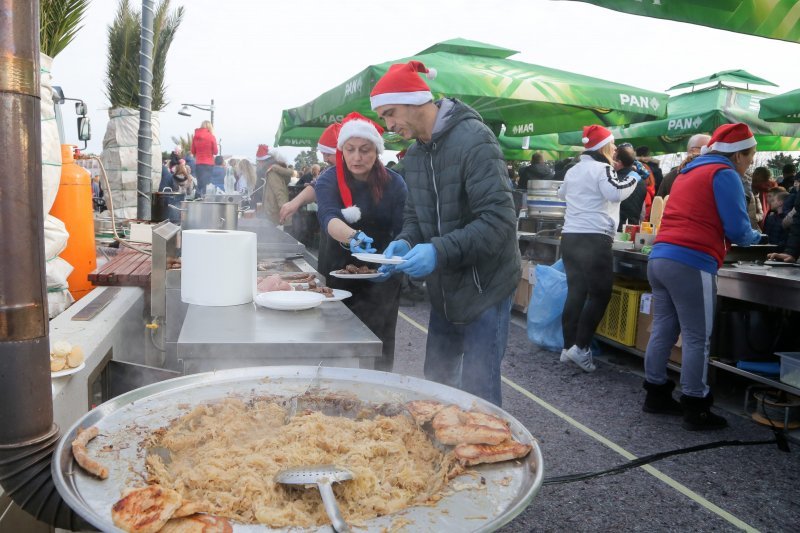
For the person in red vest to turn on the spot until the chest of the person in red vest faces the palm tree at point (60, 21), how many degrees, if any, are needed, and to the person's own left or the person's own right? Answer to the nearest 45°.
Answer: approximately 135° to the person's own left

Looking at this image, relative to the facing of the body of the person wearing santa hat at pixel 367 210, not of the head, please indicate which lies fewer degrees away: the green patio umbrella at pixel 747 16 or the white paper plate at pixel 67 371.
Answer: the white paper plate

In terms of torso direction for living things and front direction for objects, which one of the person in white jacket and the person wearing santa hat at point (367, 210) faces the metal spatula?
the person wearing santa hat

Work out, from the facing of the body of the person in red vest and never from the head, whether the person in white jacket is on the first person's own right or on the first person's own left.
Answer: on the first person's own left

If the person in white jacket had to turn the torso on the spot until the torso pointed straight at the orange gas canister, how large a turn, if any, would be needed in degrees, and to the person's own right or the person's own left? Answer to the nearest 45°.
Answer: approximately 180°

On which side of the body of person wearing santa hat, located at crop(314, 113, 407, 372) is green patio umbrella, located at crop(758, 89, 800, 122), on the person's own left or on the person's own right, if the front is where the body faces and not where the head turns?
on the person's own left

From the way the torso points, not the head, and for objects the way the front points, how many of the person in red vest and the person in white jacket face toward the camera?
0

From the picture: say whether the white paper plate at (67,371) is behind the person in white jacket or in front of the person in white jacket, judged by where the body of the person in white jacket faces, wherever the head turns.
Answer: behind

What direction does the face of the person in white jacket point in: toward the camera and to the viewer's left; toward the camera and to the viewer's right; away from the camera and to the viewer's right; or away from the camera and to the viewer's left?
away from the camera and to the viewer's right

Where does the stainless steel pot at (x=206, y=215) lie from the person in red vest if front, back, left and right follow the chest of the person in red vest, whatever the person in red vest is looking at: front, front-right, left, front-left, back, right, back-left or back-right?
back

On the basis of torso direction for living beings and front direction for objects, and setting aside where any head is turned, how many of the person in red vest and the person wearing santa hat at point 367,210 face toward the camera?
1

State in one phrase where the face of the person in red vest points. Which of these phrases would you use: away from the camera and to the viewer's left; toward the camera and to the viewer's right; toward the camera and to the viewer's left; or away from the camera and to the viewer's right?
away from the camera and to the viewer's right

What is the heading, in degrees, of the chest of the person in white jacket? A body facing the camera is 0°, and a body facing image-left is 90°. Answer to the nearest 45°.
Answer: approximately 225°

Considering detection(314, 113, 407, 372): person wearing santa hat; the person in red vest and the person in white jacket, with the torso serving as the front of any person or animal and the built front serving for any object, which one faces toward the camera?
the person wearing santa hat

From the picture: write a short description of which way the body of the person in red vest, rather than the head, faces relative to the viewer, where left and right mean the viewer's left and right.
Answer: facing away from the viewer and to the right of the viewer
